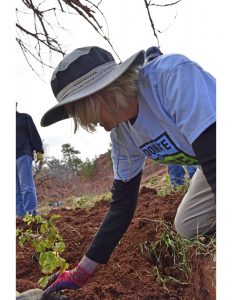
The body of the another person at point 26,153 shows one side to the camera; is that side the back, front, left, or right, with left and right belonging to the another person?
back

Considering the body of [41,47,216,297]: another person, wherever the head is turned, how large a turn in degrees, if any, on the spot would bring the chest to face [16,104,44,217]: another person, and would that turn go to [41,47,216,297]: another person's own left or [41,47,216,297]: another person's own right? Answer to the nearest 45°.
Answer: approximately 135° to [41,47,216,297]: another person's own right

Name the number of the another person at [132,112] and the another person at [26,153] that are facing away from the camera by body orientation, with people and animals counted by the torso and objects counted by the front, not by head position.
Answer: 1

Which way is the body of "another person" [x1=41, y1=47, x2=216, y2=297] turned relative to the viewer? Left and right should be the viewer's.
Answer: facing the viewer and to the left of the viewer

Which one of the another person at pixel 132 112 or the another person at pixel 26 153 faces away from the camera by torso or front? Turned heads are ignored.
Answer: the another person at pixel 26 153

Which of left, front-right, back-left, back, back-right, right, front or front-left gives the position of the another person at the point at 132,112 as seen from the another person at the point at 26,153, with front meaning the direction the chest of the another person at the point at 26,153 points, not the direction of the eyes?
back
